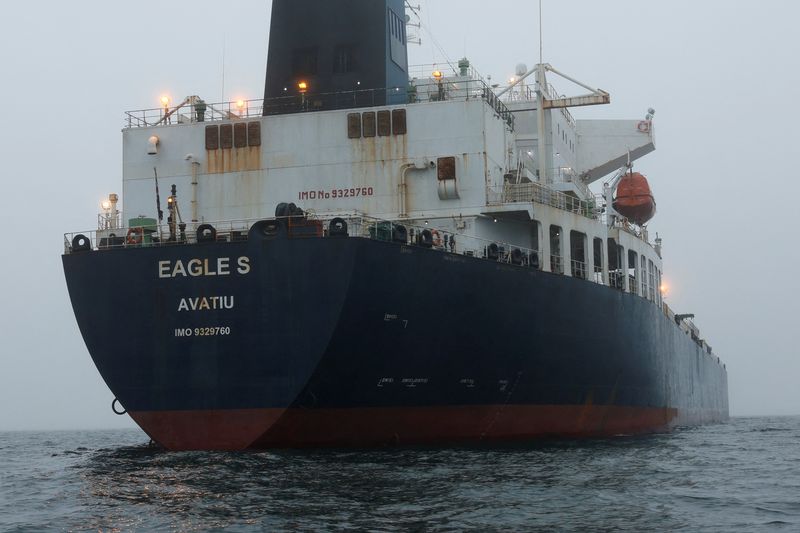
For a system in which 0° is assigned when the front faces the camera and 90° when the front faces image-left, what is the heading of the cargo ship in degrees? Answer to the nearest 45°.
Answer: approximately 225°
